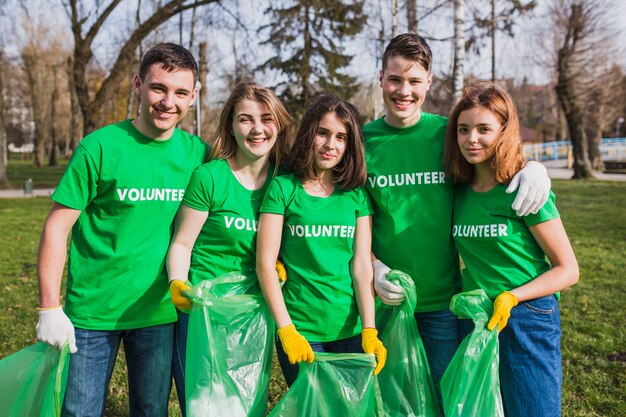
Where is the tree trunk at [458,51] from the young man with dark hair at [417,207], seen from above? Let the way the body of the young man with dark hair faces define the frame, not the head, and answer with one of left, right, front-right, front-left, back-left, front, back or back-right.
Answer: back

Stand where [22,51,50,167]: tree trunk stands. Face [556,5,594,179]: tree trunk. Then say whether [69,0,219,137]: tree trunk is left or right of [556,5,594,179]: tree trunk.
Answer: right

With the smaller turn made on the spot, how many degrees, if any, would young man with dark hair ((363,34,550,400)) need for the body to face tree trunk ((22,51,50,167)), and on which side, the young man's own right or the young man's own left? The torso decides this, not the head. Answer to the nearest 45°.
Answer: approximately 135° to the young man's own right

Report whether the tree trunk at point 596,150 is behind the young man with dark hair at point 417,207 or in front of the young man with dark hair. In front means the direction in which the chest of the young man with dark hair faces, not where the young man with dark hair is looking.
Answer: behind

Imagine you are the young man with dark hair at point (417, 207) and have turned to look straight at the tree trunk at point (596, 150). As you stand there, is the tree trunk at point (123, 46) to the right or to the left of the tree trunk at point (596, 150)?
left

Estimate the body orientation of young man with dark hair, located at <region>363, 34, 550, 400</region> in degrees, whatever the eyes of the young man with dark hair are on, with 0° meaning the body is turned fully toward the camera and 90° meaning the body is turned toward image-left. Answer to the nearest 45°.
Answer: approximately 0°

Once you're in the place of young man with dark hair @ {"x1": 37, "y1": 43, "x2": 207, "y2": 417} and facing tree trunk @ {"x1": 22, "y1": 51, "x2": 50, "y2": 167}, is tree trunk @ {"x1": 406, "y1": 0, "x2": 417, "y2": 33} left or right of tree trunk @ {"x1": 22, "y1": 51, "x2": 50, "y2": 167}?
right

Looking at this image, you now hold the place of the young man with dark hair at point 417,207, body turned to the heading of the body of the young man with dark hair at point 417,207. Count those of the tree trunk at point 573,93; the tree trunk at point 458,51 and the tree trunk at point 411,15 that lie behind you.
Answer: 3

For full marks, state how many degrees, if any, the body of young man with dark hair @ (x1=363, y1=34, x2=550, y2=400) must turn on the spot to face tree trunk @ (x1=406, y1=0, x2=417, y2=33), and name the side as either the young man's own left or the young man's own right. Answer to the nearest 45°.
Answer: approximately 180°

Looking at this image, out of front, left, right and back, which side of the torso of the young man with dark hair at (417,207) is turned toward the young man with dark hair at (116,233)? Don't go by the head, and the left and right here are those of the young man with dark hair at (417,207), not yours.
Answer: right

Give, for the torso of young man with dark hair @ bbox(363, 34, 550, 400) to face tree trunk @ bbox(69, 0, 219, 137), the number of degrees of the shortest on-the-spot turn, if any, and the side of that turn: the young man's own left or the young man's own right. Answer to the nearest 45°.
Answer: approximately 135° to the young man's own right
